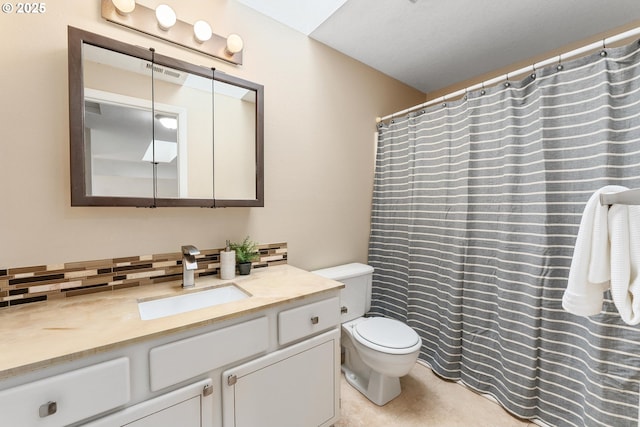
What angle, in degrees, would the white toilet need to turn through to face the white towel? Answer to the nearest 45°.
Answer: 0° — it already faces it

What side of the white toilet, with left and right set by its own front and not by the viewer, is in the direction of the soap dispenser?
right

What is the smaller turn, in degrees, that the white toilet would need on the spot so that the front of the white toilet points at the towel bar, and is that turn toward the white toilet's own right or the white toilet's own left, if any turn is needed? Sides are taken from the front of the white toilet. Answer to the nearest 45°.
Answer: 0° — it already faces it

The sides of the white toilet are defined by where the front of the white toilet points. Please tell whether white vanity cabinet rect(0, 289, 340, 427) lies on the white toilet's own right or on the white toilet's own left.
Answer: on the white toilet's own right

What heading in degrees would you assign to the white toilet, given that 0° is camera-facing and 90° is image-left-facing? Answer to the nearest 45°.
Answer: approximately 315°

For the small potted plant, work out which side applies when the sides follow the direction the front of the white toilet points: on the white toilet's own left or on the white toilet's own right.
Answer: on the white toilet's own right
